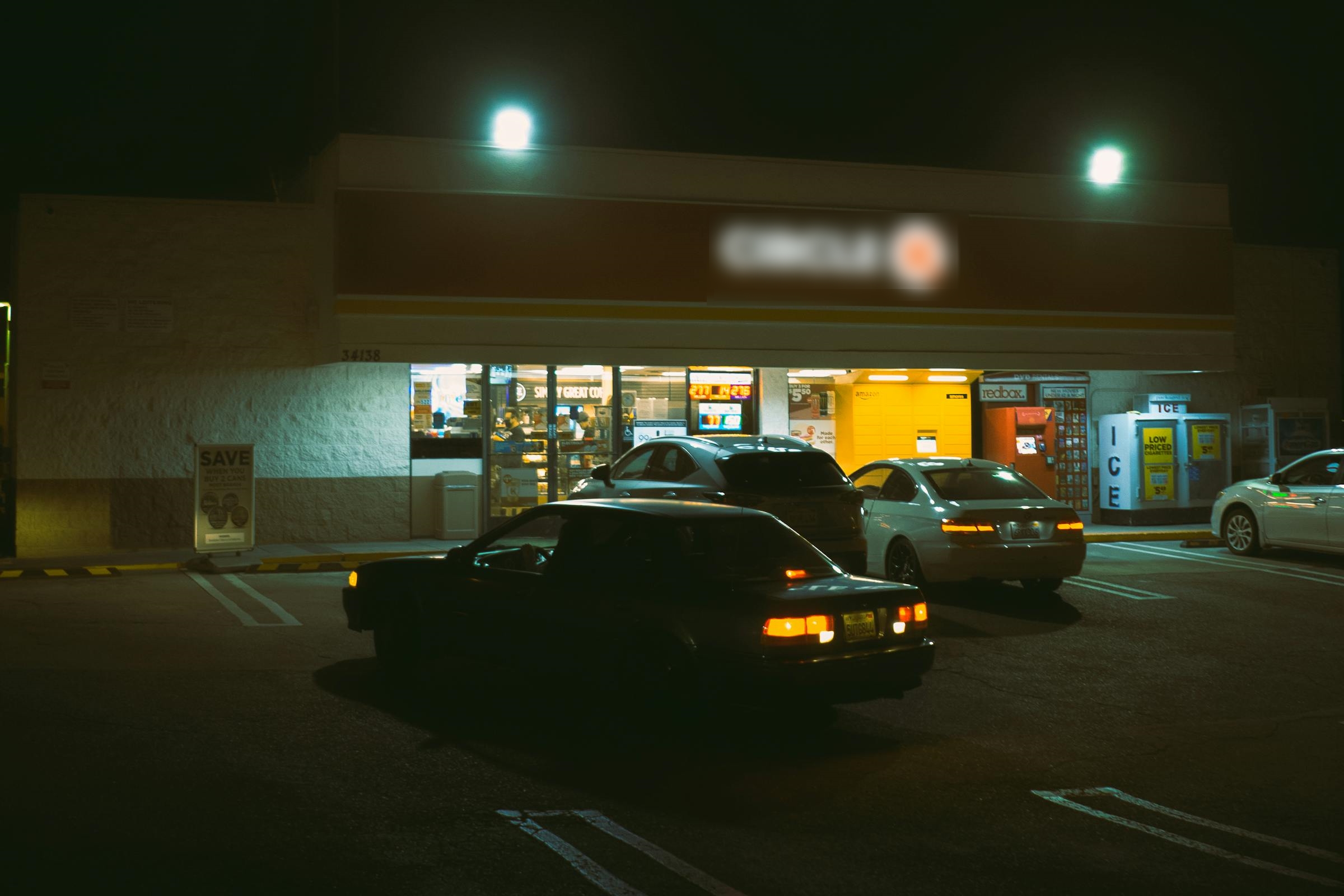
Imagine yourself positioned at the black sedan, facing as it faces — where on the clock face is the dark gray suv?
The dark gray suv is roughly at 2 o'clock from the black sedan.

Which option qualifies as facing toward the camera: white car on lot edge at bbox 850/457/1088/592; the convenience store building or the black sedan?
the convenience store building

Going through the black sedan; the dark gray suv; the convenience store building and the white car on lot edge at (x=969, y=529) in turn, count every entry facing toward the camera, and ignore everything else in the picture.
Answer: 1

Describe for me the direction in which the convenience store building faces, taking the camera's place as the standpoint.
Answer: facing the viewer

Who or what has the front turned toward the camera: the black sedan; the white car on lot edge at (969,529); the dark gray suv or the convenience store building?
the convenience store building

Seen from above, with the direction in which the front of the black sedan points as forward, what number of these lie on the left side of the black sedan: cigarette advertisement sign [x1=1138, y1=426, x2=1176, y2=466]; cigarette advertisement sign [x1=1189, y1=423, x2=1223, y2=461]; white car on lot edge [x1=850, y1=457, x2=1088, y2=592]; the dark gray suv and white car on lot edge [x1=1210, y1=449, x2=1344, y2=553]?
0

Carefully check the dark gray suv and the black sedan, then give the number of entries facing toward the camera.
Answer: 0

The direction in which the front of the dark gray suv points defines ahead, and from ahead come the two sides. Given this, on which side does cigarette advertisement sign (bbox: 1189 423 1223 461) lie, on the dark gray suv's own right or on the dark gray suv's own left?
on the dark gray suv's own right

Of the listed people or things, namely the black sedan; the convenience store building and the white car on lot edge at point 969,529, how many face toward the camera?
1

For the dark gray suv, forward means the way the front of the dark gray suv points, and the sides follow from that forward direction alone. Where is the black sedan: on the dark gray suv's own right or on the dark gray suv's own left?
on the dark gray suv's own left

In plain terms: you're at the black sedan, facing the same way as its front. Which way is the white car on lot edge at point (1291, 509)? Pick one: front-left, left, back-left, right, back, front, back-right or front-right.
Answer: right

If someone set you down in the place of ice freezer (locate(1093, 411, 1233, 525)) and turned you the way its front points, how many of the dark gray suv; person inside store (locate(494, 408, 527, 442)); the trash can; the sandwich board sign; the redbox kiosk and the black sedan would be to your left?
0

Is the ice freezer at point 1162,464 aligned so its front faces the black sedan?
no

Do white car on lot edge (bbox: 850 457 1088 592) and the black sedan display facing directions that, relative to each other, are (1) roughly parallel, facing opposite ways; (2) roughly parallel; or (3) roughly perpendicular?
roughly parallel

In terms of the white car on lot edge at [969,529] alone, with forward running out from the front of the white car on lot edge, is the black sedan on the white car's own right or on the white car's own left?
on the white car's own left

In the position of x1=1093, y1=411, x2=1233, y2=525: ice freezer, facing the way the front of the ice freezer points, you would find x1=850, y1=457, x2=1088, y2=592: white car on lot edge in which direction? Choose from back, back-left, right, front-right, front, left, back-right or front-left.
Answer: front-right

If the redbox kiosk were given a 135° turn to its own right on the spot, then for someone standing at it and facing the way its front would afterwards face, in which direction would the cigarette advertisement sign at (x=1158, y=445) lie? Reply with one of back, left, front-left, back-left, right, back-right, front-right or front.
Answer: back

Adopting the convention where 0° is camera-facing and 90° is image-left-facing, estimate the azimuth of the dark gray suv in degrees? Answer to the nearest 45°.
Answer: approximately 135°
